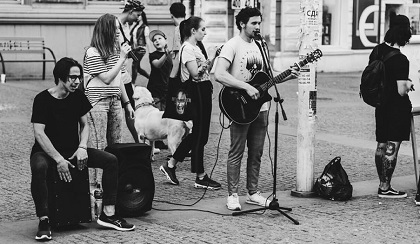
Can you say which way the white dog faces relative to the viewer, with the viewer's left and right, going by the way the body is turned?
facing to the left of the viewer

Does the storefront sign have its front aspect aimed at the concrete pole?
yes

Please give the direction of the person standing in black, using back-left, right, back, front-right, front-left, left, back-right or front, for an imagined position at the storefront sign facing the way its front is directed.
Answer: front

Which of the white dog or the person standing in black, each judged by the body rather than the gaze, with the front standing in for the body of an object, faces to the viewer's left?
the white dog

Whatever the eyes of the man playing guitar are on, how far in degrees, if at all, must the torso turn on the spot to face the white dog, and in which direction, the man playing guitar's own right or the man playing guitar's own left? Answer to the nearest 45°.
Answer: approximately 180°

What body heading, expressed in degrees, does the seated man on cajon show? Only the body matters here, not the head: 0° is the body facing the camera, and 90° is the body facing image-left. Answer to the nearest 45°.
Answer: approximately 315°

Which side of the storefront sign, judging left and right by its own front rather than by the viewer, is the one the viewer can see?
front

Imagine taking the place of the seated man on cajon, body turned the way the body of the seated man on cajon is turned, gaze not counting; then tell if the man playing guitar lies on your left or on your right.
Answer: on your left

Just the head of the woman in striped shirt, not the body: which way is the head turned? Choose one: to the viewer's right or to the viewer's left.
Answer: to the viewer's right

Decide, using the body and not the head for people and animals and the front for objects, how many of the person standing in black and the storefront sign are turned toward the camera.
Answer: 1
